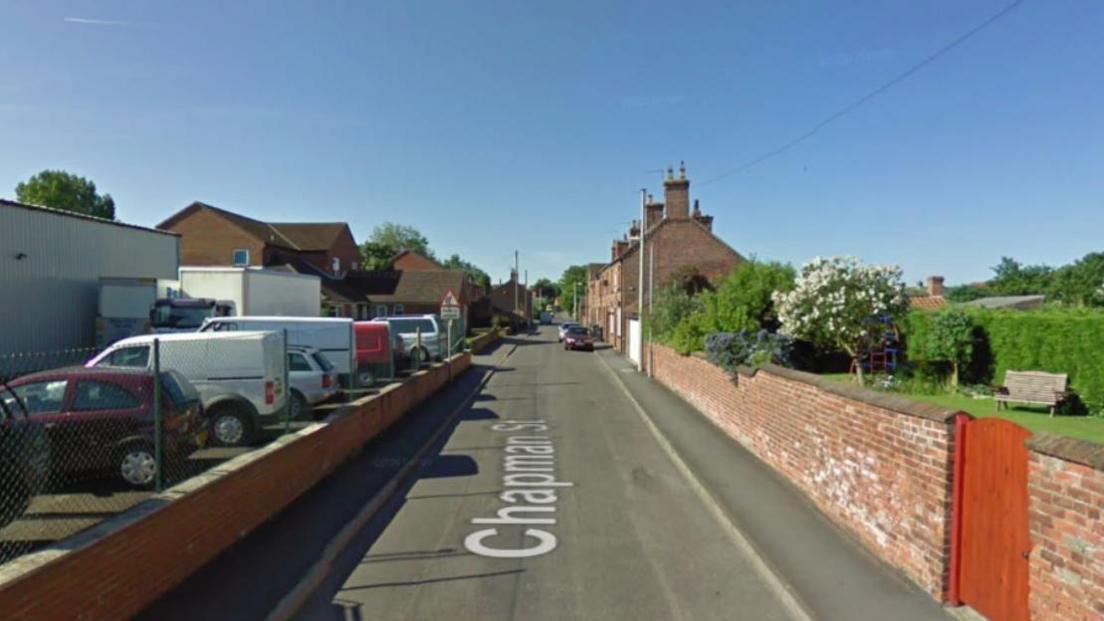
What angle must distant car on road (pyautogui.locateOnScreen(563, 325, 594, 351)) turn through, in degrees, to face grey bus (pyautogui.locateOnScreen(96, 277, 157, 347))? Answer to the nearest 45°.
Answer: approximately 45° to its right

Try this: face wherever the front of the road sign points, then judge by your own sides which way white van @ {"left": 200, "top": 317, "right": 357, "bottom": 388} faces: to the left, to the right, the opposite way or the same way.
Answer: to the right

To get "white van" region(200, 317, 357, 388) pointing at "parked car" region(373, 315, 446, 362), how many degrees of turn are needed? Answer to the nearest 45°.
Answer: approximately 135° to its right

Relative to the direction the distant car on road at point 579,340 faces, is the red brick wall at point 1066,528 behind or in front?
in front

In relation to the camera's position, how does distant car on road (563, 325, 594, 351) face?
facing the viewer

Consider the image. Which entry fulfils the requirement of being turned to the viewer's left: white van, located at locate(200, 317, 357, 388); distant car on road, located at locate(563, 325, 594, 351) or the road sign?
the white van

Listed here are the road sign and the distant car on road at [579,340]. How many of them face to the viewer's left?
0

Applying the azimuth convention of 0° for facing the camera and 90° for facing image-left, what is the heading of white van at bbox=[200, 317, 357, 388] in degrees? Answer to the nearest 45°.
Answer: approximately 90°

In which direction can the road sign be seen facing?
toward the camera

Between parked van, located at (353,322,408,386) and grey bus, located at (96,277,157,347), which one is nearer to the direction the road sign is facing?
the parked van

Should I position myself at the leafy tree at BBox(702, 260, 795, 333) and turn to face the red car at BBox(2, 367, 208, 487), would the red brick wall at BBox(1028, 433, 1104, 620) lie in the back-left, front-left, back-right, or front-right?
front-left

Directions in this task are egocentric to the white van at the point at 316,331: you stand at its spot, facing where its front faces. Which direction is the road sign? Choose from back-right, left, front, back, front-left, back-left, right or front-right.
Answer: back-right

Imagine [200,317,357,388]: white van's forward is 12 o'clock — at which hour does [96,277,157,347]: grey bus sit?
The grey bus is roughly at 2 o'clock from the white van.
